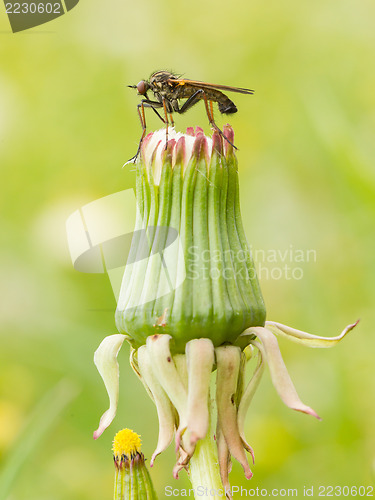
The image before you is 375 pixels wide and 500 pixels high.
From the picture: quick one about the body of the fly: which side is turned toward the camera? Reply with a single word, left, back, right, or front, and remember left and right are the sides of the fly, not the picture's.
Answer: left
